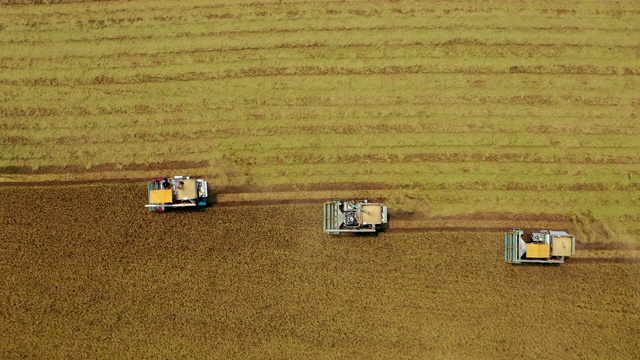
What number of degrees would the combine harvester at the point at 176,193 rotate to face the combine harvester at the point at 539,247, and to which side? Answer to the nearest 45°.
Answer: approximately 180°

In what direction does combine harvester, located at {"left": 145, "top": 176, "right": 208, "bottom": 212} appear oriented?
to the viewer's left

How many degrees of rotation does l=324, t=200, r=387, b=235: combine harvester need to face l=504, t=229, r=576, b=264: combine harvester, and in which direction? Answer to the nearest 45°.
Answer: approximately 180°

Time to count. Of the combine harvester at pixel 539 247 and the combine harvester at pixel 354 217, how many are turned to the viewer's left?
2

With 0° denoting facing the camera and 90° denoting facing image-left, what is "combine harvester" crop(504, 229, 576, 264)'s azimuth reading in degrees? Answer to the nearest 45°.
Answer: approximately 90°

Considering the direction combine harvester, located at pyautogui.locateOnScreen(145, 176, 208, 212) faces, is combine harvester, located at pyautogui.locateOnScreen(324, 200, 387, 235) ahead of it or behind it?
behind

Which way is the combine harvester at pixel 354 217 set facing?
to the viewer's left

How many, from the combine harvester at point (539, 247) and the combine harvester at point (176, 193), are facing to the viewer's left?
2

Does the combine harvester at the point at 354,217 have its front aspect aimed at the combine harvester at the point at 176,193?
yes

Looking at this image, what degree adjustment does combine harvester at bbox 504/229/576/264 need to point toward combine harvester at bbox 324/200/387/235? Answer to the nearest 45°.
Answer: approximately 45° to its left
